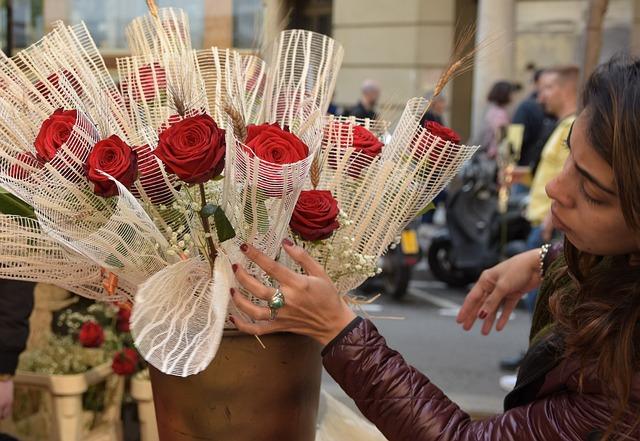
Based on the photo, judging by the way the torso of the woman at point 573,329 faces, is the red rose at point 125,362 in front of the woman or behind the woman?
in front

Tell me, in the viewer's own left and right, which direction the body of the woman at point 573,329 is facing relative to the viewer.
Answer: facing to the left of the viewer

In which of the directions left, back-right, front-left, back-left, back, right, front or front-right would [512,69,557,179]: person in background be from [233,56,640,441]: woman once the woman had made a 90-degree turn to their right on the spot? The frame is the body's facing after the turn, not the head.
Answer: front

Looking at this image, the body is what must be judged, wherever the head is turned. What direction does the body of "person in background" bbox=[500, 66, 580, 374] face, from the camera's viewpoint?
to the viewer's left

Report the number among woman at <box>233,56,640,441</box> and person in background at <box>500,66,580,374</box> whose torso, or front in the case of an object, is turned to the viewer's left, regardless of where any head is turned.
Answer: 2

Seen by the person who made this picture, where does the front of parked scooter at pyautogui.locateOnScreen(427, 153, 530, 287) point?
facing the viewer and to the left of the viewer

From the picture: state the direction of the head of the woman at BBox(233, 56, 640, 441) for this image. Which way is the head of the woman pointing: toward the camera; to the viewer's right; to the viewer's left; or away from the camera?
to the viewer's left

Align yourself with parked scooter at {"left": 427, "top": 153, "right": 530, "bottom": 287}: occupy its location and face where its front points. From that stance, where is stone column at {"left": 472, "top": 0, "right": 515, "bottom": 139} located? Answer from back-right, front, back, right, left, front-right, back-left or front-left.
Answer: back-right

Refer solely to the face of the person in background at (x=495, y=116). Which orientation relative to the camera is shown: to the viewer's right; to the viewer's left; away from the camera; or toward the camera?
away from the camera

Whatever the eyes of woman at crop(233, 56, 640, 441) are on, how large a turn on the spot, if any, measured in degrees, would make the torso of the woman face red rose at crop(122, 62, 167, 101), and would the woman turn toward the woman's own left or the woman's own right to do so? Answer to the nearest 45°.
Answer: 0° — they already face it

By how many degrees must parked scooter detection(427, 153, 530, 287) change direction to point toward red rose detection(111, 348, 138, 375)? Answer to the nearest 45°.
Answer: approximately 45° to its left

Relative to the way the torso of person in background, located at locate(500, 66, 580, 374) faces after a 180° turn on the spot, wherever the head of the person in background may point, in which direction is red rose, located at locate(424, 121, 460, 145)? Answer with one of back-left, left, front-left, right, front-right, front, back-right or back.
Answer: right

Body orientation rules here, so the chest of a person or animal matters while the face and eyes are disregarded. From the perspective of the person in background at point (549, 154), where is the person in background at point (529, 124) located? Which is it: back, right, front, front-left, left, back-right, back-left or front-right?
right

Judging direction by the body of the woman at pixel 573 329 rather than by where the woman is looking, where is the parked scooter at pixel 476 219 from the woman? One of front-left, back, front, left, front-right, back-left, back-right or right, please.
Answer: right
